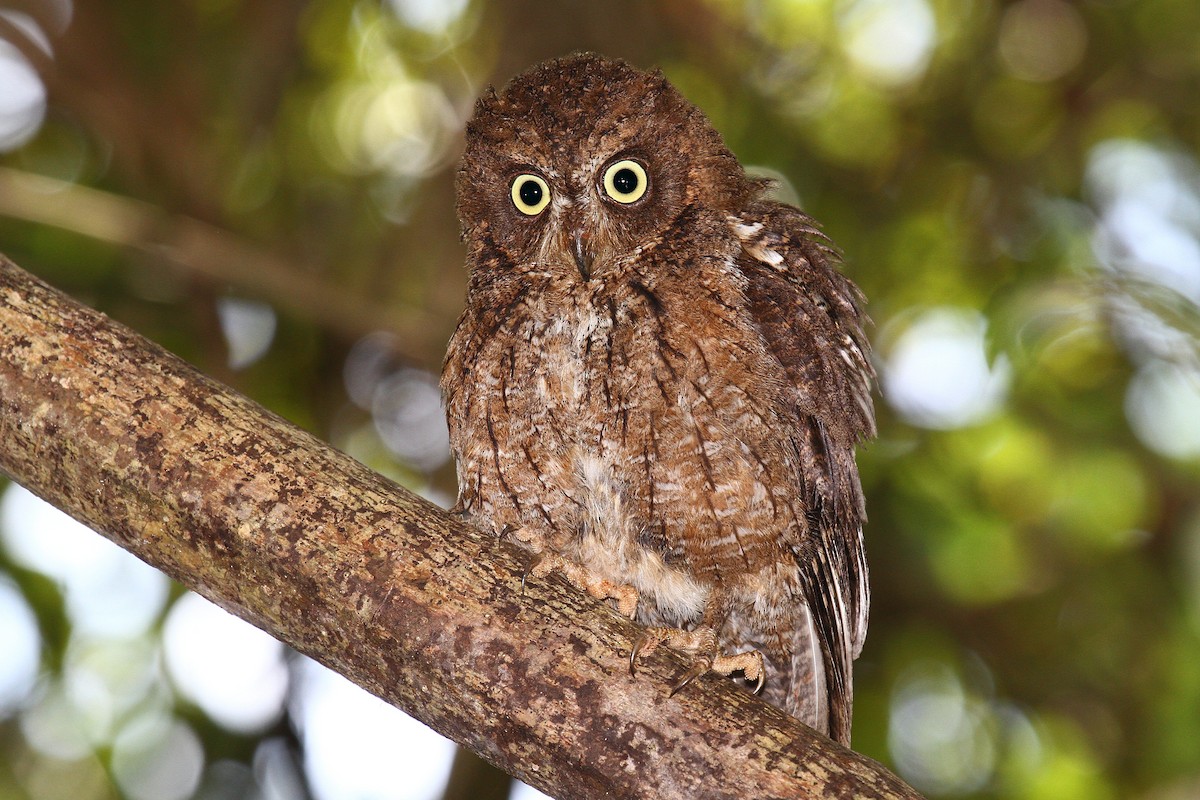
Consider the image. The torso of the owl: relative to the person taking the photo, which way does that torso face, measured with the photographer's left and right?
facing the viewer and to the left of the viewer
